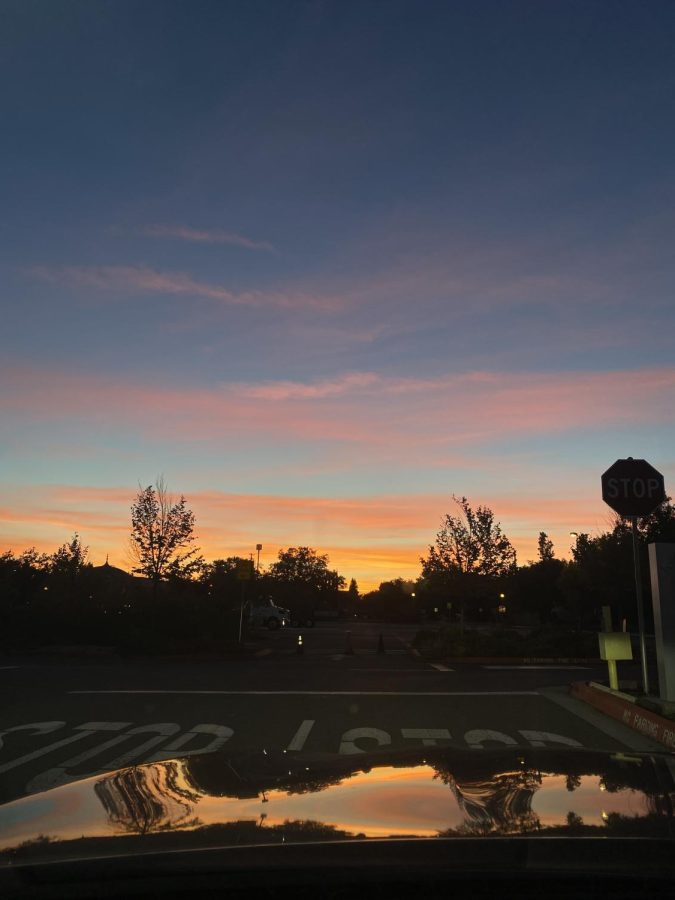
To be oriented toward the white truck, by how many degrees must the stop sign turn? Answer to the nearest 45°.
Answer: approximately 135° to its right

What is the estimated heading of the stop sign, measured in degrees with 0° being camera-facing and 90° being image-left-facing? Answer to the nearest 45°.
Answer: approximately 0°
